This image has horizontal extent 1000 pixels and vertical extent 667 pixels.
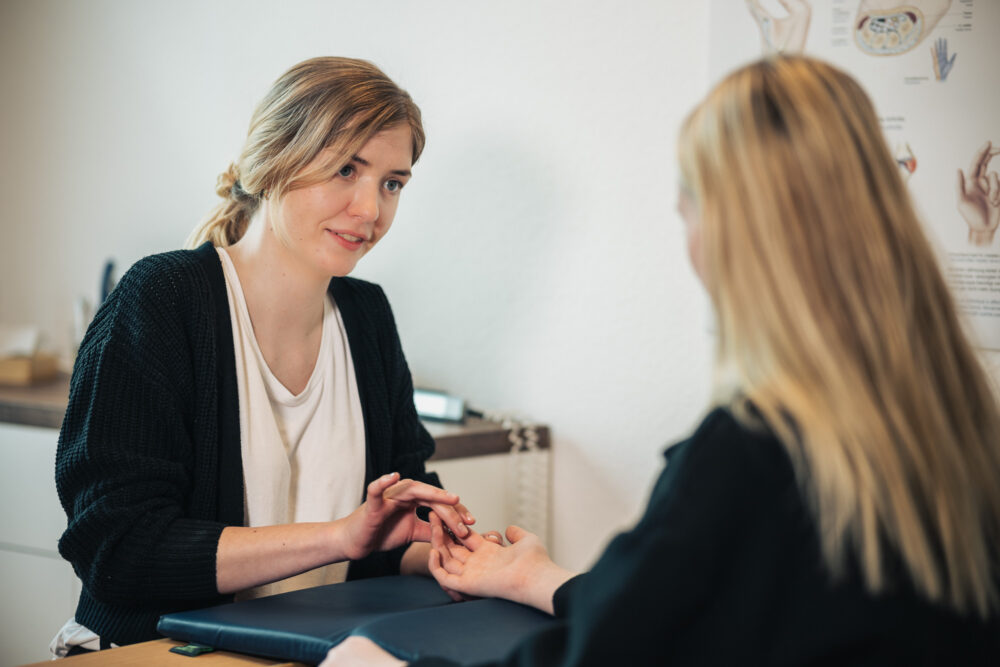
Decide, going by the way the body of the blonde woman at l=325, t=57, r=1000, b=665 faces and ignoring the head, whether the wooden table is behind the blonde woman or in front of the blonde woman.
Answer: in front

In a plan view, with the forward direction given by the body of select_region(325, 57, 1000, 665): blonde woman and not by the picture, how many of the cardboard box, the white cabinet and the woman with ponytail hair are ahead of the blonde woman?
3

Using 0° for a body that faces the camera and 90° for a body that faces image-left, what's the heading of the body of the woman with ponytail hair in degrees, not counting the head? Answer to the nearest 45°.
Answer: approximately 315°

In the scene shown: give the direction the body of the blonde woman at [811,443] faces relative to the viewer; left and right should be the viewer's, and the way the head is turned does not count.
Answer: facing away from the viewer and to the left of the viewer

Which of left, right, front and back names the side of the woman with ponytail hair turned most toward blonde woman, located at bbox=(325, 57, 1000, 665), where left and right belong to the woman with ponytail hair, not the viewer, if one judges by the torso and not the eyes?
front

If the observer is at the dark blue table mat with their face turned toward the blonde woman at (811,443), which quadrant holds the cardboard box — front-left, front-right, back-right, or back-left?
back-left

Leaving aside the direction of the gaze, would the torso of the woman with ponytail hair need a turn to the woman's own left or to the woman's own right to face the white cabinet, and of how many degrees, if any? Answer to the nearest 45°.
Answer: approximately 180°

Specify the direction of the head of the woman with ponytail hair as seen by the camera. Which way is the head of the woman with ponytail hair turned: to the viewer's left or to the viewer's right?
to the viewer's right

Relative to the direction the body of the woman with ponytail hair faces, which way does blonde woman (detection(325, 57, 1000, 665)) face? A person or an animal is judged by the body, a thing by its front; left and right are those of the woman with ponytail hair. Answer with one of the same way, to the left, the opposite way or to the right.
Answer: the opposite way

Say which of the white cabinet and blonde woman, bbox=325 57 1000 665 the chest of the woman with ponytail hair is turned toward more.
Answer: the blonde woman

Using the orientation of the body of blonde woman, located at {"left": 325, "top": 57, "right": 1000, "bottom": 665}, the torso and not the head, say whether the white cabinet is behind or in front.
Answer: in front
